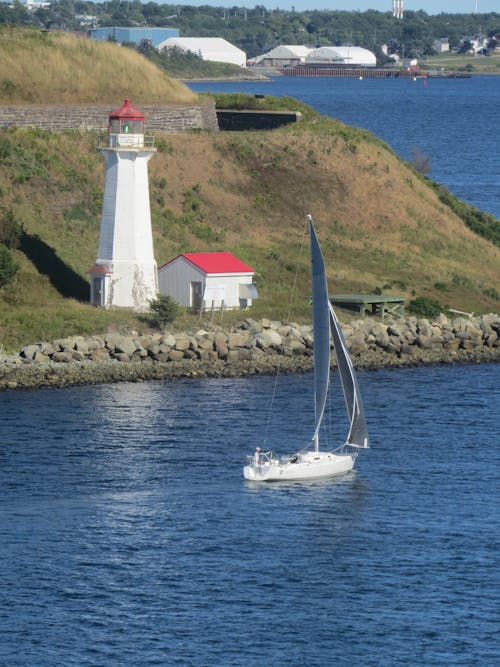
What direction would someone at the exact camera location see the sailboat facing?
facing away from the viewer and to the right of the viewer
